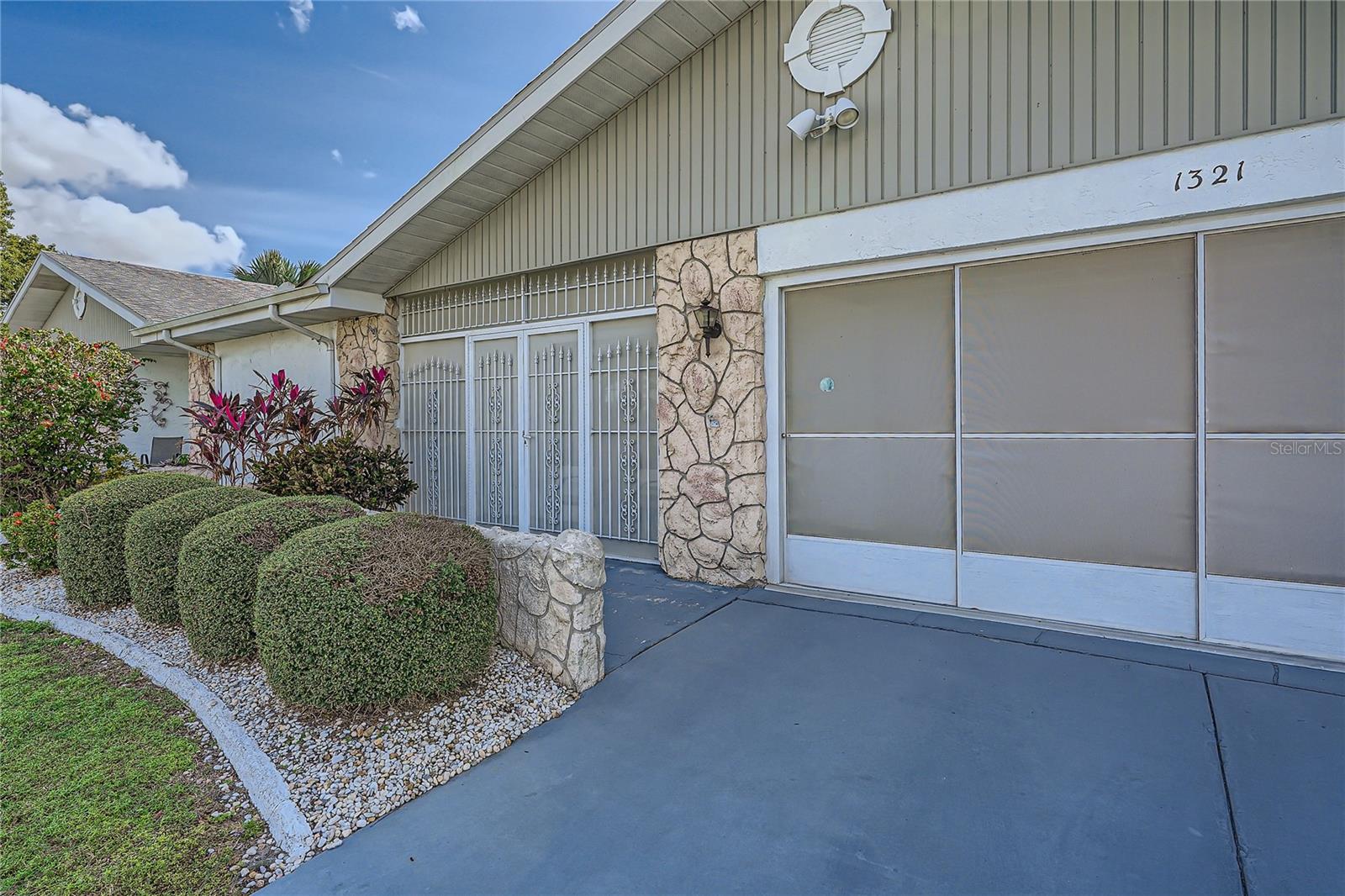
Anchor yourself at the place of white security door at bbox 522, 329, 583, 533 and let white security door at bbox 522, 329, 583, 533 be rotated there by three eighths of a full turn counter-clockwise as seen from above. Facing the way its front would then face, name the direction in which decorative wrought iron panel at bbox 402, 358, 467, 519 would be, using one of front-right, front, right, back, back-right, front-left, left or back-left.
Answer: back-left

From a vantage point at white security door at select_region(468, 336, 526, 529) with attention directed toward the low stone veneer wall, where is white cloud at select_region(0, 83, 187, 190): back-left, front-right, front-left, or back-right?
back-right

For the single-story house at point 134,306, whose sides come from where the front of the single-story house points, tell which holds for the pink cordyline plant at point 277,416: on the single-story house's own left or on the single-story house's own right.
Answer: on the single-story house's own left

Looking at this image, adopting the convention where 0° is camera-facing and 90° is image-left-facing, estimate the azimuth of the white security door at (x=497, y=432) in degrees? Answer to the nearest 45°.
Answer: approximately 45°

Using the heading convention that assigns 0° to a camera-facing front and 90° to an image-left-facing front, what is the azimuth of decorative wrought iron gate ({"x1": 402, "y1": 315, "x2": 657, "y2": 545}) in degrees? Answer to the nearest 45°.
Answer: approximately 45°

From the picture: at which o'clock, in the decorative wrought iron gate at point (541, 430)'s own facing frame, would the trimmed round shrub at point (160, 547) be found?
The trimmed round shrub is roughly at 12 o'clock from the decorative wrought iron gate.

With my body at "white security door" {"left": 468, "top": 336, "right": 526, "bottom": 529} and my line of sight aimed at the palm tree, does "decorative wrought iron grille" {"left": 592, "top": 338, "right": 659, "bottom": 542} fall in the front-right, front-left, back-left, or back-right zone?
back-right

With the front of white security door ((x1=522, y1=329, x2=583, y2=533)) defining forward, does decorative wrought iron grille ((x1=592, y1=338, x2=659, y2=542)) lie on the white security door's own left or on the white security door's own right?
on the white security door's own left
